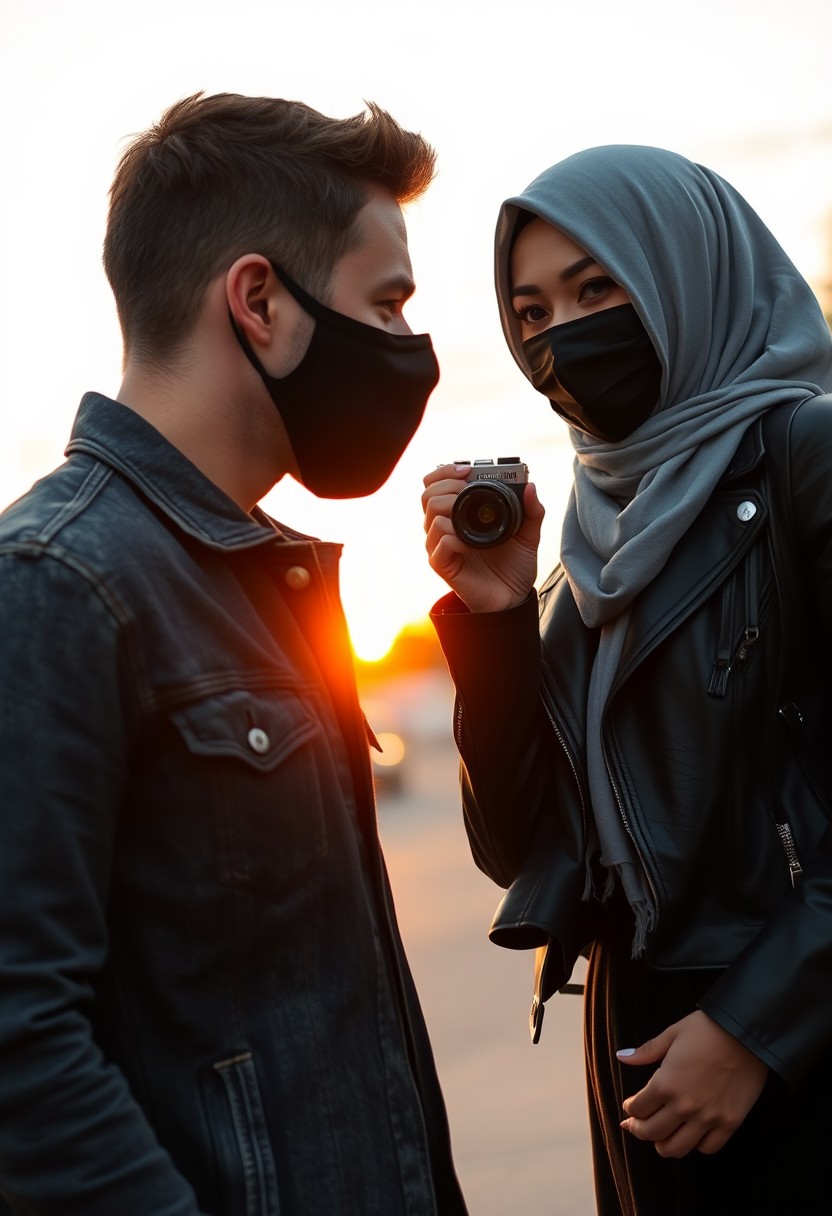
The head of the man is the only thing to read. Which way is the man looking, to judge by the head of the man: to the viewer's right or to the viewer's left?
to the viewer's right

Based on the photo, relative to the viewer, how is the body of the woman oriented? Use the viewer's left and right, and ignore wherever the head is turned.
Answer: facing the viewer and to the left of the viewer

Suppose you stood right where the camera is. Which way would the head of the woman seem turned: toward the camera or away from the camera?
toward the camera

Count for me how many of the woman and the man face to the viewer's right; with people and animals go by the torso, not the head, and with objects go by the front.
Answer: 1

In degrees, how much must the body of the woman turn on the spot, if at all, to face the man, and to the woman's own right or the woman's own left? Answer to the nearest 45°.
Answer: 0° — they already face them

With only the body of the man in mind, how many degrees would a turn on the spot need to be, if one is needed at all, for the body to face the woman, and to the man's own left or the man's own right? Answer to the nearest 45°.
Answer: approximately 45° to the man's own left

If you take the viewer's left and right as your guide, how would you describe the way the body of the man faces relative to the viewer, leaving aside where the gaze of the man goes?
facing to the right of the viewer
